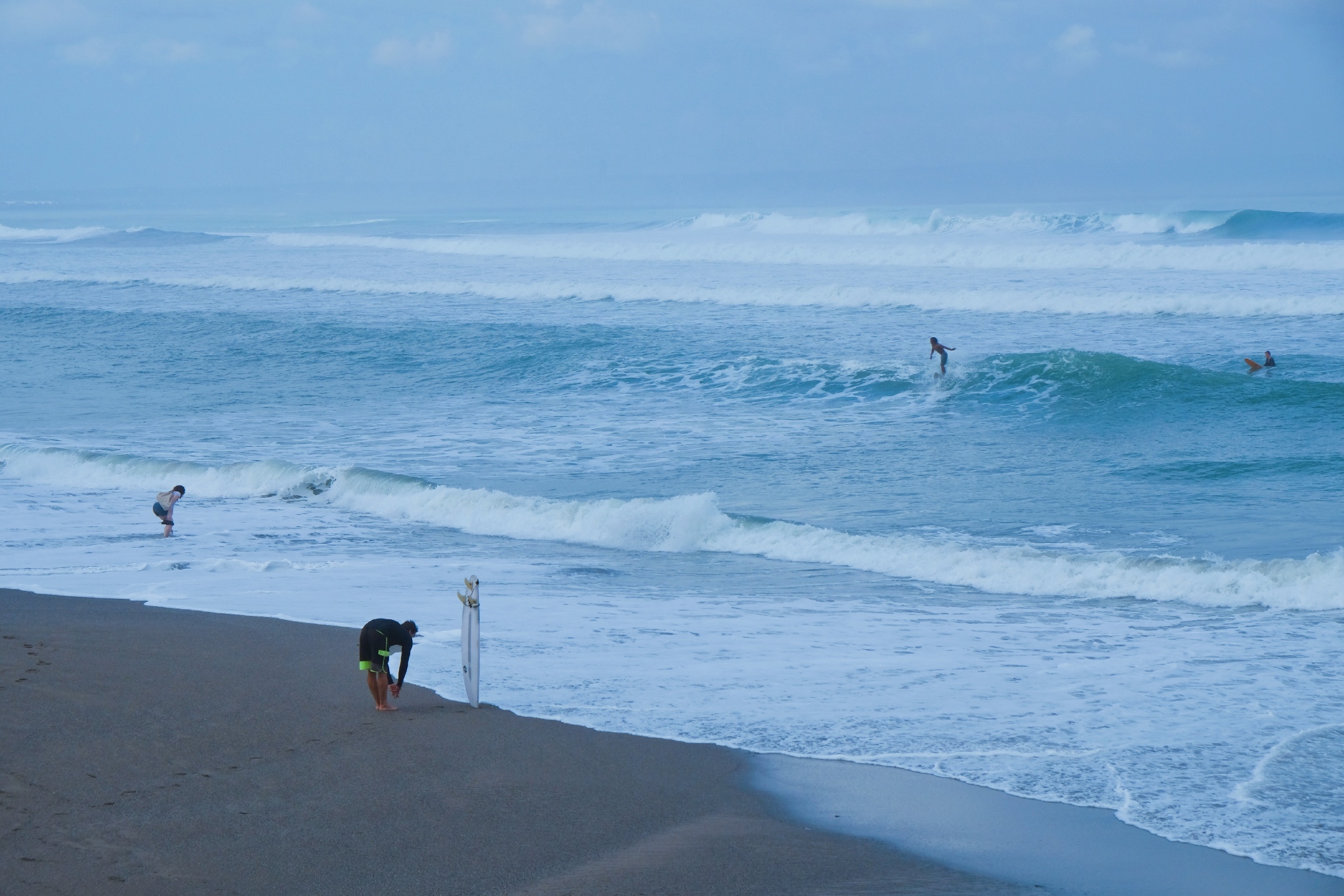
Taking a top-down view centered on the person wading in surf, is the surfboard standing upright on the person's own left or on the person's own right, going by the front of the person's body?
on the person's own right

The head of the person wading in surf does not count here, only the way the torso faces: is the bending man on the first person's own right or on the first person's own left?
on the first person's own right

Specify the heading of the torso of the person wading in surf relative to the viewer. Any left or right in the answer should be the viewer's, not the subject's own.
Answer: facing away from the viewer and to the right of the viewer
